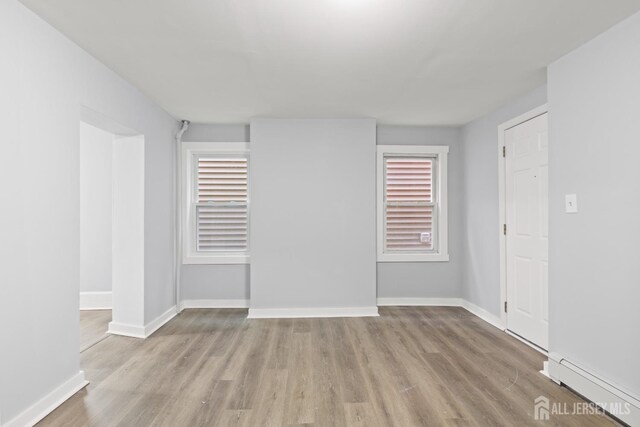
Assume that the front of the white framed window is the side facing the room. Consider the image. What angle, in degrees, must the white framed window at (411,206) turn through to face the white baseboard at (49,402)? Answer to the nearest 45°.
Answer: approximately 45° to its right

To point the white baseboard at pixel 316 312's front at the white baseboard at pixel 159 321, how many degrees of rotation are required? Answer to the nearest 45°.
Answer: approximately 90° to its right

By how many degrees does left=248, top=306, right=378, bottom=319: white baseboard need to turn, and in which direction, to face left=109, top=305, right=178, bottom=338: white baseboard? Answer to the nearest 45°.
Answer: approximately 90° to its right

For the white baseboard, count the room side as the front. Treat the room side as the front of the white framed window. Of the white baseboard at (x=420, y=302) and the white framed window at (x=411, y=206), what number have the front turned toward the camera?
2

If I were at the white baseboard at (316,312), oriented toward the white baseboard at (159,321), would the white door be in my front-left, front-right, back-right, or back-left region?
back-left

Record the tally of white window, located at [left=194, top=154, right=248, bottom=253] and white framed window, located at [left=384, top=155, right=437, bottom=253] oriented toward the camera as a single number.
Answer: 2

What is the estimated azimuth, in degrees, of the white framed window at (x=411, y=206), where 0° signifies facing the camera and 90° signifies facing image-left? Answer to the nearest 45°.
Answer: approximately 0°

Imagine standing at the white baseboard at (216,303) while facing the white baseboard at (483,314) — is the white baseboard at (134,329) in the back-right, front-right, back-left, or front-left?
back-right

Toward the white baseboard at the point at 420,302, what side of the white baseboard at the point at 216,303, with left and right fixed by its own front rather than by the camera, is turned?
left
